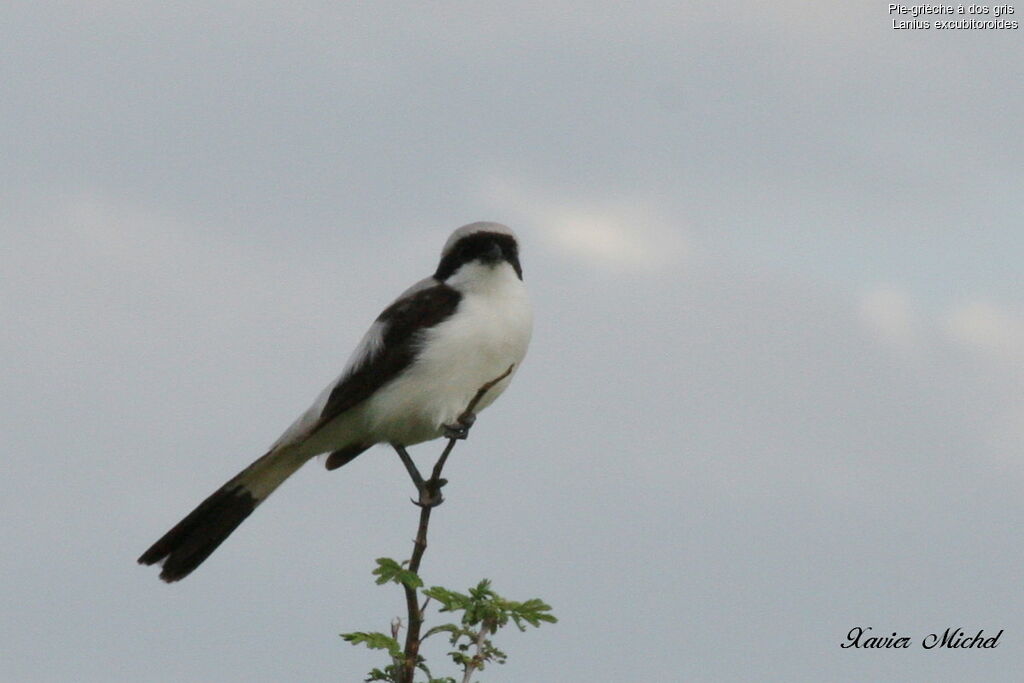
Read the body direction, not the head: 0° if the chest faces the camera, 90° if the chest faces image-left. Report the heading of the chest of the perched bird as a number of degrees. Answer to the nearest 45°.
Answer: approximately 315°
